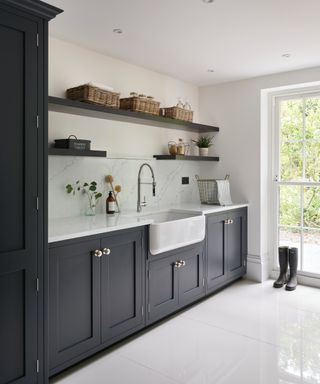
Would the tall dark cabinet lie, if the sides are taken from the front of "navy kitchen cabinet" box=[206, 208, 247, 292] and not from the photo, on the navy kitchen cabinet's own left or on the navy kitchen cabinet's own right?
on the navy kitchen cabinet's own right

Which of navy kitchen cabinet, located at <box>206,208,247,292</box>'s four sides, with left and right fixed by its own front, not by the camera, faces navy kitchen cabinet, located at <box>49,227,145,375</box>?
right

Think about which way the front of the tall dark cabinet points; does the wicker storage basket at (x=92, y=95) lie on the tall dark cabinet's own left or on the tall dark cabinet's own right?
on the tall dark cabinet's own left

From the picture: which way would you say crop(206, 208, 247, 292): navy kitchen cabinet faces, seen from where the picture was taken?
facing the viewer and to the right of the viewer

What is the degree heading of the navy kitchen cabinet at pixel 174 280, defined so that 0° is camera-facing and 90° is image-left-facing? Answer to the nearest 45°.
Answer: approximately 315°

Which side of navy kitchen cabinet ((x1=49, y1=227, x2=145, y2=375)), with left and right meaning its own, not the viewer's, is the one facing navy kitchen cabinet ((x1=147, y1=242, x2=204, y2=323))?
left

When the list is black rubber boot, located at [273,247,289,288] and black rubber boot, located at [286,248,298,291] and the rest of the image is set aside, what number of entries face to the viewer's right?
0

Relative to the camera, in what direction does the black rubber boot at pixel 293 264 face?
facing the viewer and to the left of the viewer

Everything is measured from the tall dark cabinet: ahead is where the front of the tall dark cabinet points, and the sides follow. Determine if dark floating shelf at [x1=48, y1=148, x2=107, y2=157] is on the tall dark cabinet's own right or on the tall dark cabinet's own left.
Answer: on the tall dark cabinet's own left
